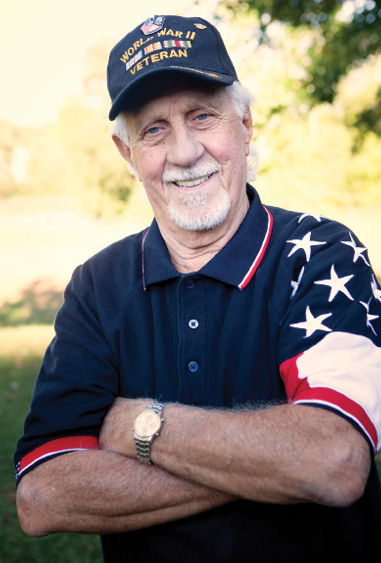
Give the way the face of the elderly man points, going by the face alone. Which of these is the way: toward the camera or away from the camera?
toward the camera

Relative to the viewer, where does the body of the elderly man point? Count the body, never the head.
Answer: toward the camera
